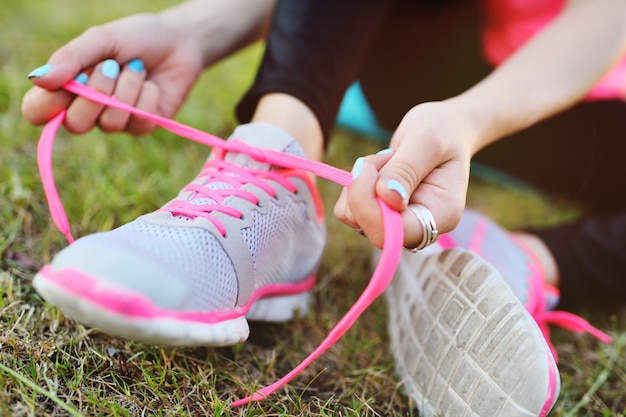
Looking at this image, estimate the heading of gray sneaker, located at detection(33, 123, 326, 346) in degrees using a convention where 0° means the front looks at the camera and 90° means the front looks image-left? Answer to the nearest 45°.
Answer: approximately 45°
